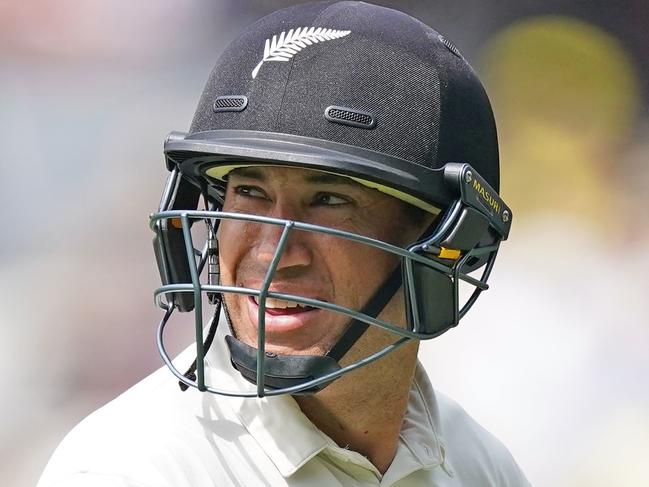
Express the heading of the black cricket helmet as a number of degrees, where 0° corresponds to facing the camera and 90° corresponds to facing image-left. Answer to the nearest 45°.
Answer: approximately 45°
